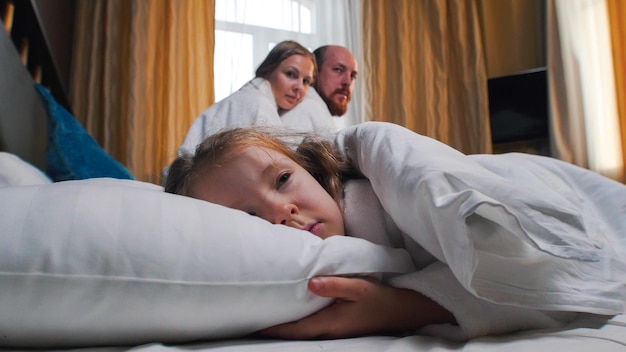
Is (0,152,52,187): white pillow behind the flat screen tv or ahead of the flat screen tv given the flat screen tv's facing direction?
ahead

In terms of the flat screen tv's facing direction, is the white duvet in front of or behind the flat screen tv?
in front

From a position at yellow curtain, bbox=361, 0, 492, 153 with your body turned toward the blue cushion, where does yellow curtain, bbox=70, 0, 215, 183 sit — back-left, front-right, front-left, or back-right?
front-right

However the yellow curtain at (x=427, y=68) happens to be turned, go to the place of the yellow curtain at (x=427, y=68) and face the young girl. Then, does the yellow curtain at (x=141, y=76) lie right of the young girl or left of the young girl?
right

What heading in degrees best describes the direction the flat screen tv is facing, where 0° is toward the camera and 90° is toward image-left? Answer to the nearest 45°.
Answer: approximately 45°

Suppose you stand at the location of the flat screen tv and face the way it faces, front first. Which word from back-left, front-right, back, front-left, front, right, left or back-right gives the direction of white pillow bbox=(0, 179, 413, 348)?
front-left

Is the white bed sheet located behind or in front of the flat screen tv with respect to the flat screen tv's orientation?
in front

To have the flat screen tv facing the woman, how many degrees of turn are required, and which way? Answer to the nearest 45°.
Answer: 0° — it already faces them
